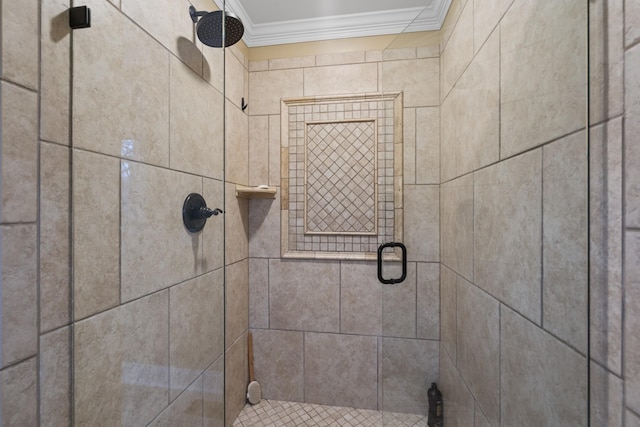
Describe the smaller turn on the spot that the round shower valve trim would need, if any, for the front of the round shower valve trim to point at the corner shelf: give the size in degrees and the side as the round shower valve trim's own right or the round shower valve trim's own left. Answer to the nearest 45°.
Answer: approximately 90° to the round shower valve trim's own left

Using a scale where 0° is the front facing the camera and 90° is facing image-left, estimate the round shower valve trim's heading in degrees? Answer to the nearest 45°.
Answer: approximately 315°
